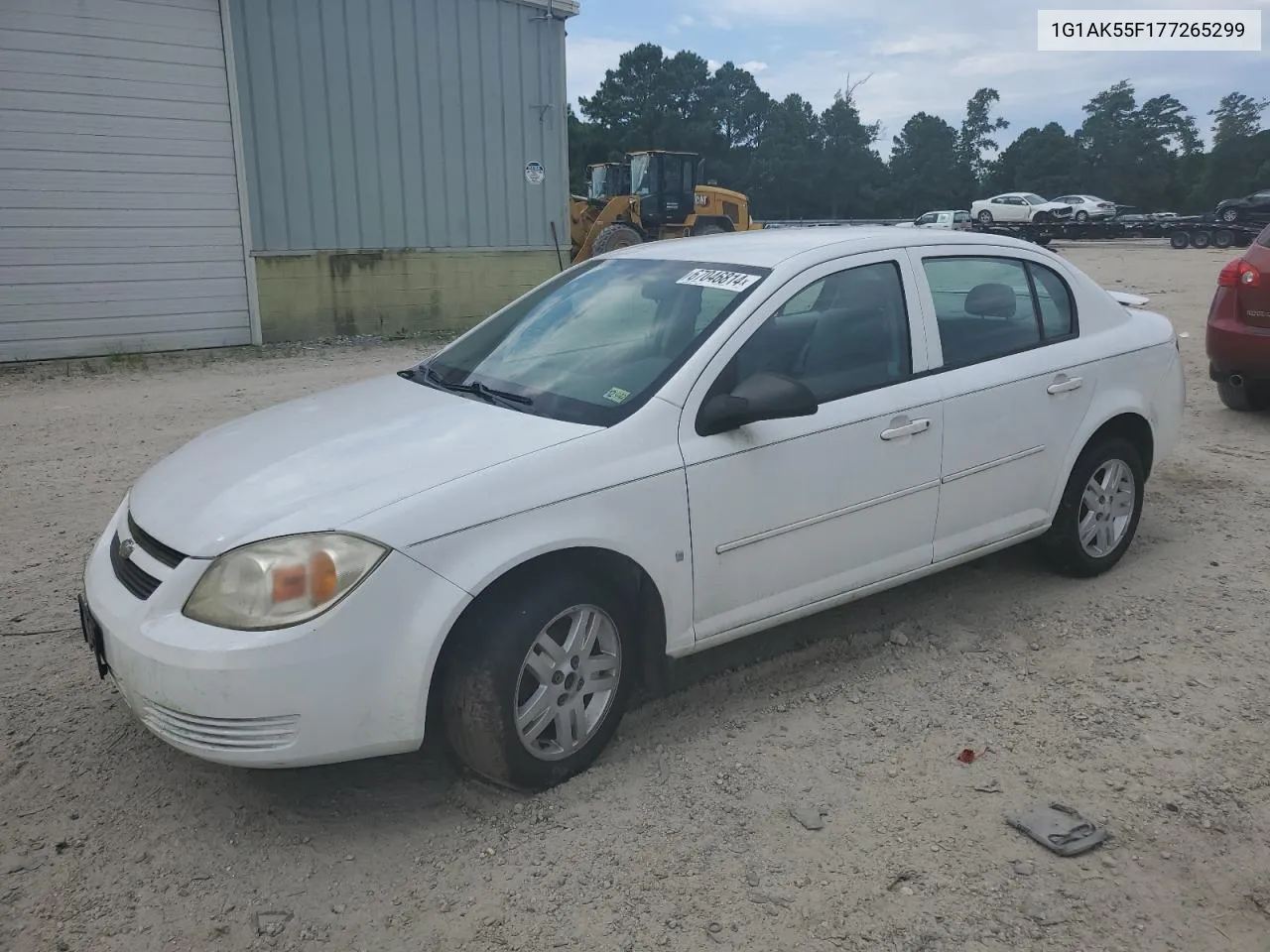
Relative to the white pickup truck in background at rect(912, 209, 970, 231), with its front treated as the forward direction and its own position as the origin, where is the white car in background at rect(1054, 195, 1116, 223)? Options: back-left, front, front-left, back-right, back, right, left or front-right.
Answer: back-right

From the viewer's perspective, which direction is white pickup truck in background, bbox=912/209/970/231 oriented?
to the viewer's left

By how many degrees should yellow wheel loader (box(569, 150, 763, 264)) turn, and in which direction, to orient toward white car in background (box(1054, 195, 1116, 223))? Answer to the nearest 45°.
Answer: approximately 180°

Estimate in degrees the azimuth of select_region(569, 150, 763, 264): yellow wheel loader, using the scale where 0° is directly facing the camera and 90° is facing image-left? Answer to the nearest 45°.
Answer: approximately 45°

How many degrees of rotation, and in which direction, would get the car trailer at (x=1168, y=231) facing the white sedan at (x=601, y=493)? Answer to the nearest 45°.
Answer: approximately 90° to its left

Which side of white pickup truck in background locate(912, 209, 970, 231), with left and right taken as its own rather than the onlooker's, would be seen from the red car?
left

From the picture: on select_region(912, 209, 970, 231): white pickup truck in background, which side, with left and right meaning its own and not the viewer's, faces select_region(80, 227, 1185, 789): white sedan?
left

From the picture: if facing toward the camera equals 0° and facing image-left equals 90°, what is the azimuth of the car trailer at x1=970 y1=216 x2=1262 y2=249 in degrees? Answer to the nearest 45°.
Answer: approximately 90°

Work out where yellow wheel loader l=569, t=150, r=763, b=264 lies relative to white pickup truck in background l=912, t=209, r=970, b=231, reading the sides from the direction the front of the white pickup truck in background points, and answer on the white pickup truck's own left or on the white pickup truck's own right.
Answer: on the white pickup truck's own left
